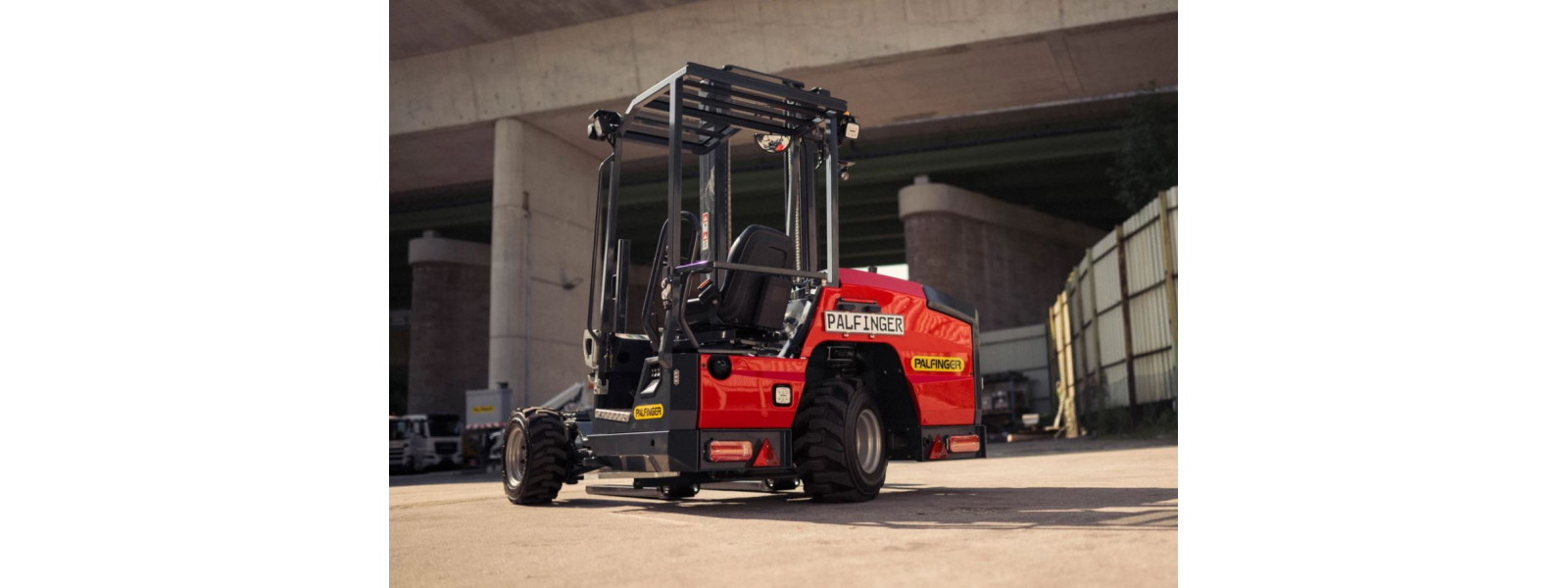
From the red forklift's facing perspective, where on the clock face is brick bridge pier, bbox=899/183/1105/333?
The brick bridge pier is roughly at 2 o'clock from the red forklift.

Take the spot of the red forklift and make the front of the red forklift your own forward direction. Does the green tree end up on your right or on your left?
on your right

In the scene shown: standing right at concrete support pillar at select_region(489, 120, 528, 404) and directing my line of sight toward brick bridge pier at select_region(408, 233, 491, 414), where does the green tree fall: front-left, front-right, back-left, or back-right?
back-right

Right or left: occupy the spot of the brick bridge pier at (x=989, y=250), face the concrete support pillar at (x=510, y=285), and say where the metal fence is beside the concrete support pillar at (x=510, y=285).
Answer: left

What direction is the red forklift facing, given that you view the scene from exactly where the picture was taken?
facing away from the viewer and to the left of the viewer
